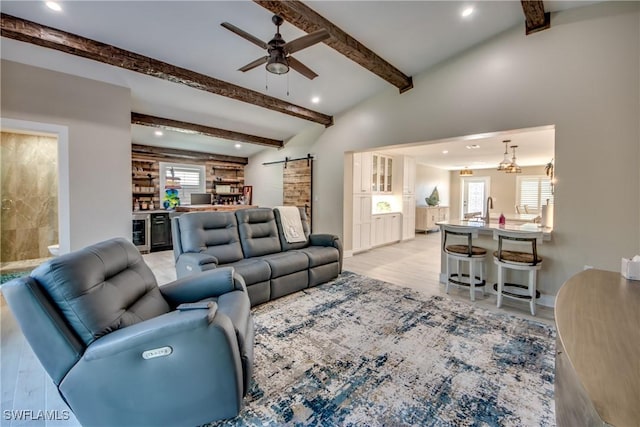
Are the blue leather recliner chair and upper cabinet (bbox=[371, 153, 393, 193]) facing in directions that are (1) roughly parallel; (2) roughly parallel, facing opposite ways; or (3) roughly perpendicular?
roughly perpendicular

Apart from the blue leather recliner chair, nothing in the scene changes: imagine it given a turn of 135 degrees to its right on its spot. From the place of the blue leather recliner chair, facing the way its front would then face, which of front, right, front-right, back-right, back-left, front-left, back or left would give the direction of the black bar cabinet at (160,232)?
back-right

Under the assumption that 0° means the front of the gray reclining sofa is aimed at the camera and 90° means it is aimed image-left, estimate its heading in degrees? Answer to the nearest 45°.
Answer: approximately 315°

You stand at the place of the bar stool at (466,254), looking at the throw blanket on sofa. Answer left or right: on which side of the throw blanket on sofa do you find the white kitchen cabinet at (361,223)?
right

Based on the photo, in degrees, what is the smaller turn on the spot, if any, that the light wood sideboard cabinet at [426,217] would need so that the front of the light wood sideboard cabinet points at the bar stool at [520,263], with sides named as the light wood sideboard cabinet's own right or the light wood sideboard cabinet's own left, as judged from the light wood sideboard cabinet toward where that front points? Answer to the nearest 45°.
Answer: approximately 45° to the light wood sideboard cabinet's own right

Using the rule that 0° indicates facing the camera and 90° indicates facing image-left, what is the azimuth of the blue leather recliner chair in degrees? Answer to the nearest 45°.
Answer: approximately 270°

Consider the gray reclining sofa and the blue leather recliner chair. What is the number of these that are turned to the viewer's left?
0

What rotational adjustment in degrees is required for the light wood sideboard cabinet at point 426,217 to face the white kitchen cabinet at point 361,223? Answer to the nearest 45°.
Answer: approximately 45° to its right

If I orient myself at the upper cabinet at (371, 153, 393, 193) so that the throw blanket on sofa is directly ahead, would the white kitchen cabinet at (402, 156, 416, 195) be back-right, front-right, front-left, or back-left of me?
back-left

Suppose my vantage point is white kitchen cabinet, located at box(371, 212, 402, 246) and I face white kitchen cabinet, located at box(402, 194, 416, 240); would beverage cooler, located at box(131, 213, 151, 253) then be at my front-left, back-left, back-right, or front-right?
back-left

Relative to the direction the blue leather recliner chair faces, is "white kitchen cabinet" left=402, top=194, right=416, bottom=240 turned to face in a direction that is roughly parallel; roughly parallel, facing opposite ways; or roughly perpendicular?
roughly perpendicular

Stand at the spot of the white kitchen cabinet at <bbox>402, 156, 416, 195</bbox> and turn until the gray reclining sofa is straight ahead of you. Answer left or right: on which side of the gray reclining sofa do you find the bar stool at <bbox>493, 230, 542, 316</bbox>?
left

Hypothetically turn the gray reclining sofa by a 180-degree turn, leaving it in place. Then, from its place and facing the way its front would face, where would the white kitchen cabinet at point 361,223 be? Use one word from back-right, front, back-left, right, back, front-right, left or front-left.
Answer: right

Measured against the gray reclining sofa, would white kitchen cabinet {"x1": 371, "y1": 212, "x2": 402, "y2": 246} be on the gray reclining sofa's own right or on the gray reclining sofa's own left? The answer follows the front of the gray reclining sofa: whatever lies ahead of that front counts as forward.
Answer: on the gray reclining sofa's own left
